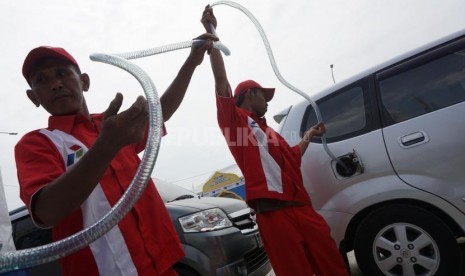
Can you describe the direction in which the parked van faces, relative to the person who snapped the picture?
facing the viewer and to the right of the viewer

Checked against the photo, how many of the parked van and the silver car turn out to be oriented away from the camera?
0

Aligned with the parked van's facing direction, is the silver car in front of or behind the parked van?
in front

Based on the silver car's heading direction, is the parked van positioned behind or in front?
behind

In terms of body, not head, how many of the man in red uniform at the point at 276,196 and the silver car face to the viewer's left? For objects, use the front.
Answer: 0

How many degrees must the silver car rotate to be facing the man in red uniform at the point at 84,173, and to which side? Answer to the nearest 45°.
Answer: approximately 135° to its right

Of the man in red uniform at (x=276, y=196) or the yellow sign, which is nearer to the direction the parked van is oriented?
the man in red uniform

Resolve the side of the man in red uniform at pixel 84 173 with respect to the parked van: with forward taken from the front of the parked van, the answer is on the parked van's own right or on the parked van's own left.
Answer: on the parked van's own right

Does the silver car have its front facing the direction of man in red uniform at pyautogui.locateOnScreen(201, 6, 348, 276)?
no

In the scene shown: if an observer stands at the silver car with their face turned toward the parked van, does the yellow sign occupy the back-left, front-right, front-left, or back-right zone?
front-right

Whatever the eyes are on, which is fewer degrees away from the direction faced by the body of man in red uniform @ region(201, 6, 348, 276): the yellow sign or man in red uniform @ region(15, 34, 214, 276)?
the man in red uniform

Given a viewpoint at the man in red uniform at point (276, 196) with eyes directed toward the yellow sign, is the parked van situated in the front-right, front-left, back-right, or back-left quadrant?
front-left

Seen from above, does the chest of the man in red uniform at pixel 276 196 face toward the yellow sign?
no

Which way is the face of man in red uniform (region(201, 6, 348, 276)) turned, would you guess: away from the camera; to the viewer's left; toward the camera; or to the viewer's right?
to the viewer's right

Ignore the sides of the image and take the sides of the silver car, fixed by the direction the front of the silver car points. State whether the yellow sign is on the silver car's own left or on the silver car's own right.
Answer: on the silver car's own left

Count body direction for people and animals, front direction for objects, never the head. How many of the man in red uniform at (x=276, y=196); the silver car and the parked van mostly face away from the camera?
0

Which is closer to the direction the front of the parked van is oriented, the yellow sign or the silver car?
the silver car

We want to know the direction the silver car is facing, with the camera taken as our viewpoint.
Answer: facing to the right of the viewer
